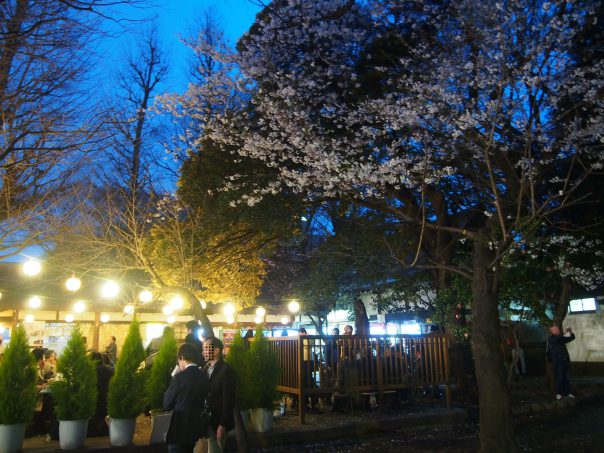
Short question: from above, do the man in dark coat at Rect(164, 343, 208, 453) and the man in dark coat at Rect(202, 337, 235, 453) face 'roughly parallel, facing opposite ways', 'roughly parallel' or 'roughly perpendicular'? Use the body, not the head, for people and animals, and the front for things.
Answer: roughly perpendicular

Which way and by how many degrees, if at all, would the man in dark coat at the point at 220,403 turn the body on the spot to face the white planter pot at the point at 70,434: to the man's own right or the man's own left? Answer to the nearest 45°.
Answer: approximately 90° to the man's own right

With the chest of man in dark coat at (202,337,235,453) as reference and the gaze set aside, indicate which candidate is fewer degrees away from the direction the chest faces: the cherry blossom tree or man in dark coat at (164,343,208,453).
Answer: the man in dark coat

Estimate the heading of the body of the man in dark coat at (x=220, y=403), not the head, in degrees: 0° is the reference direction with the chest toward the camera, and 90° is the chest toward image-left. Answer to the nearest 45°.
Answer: approximately 45°

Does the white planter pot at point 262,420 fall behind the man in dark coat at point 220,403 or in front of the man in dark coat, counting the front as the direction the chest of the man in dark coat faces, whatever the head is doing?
behind

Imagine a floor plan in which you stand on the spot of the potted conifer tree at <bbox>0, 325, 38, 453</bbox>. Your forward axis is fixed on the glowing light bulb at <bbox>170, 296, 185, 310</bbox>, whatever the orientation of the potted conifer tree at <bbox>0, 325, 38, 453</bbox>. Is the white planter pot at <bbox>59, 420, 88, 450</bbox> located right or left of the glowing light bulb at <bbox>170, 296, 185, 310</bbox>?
right

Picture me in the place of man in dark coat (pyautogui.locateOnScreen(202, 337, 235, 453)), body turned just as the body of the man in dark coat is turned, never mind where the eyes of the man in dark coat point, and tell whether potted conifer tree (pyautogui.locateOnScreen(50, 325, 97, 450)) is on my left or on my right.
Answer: on my right
